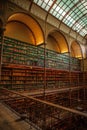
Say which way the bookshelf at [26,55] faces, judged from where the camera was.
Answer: facing the viewer and to the right of the viewer
